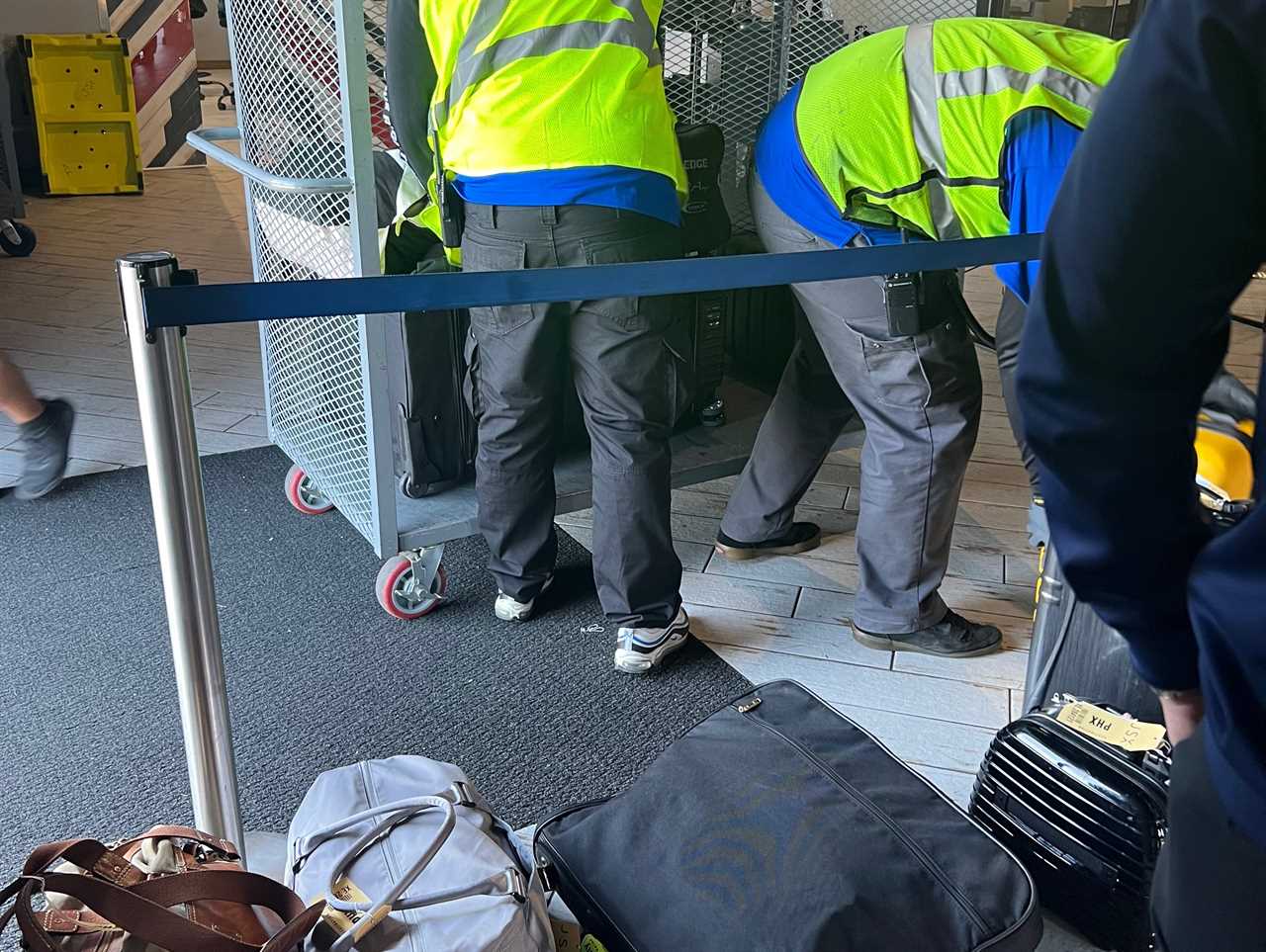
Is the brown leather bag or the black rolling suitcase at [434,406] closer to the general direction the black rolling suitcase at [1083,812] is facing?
the brown leather bag

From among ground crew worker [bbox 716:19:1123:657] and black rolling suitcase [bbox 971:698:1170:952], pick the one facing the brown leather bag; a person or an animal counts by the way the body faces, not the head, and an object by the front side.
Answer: the black rolling suitcase

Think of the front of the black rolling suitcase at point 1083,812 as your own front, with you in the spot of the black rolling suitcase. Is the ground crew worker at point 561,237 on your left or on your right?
on your right

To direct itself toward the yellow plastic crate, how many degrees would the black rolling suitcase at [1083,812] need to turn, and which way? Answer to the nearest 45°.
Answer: approximately 90° to its right

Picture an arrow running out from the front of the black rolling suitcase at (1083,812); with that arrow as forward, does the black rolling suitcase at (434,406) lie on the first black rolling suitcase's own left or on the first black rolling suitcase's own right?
on the first black rolling suitcase's own right

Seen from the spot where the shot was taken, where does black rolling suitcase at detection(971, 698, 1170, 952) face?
facing the viewer and to the left of the viewer

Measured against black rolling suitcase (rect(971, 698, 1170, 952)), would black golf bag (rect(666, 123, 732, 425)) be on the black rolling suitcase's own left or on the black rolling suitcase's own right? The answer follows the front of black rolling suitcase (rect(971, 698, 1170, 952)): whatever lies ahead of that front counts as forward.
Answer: on the black rolling suitcase's own right

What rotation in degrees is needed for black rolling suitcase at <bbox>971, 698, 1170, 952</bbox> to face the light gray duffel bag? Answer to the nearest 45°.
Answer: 0° — it already faces it
